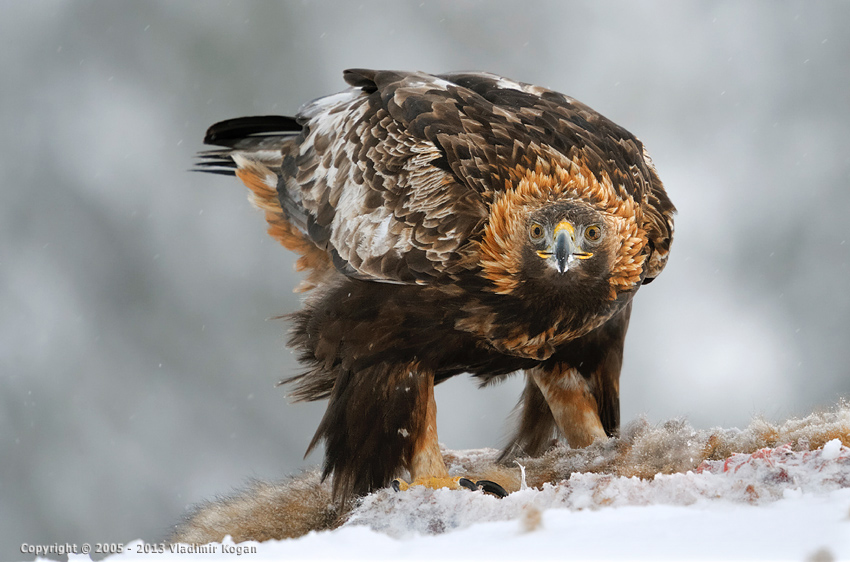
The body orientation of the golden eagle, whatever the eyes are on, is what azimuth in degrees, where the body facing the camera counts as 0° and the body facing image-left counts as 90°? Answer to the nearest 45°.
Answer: approximately 315°
